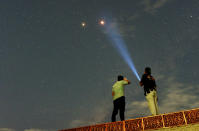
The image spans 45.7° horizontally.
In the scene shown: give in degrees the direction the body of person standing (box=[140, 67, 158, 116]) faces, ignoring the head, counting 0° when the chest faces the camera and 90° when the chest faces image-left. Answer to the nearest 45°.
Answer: approximately 135°

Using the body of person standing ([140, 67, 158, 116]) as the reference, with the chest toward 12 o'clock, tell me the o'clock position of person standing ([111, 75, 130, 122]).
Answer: person standing ([111, 75, 130, 122]) is roughly at 11 o'clock from person standing ([140, 67, 158, 116]).
